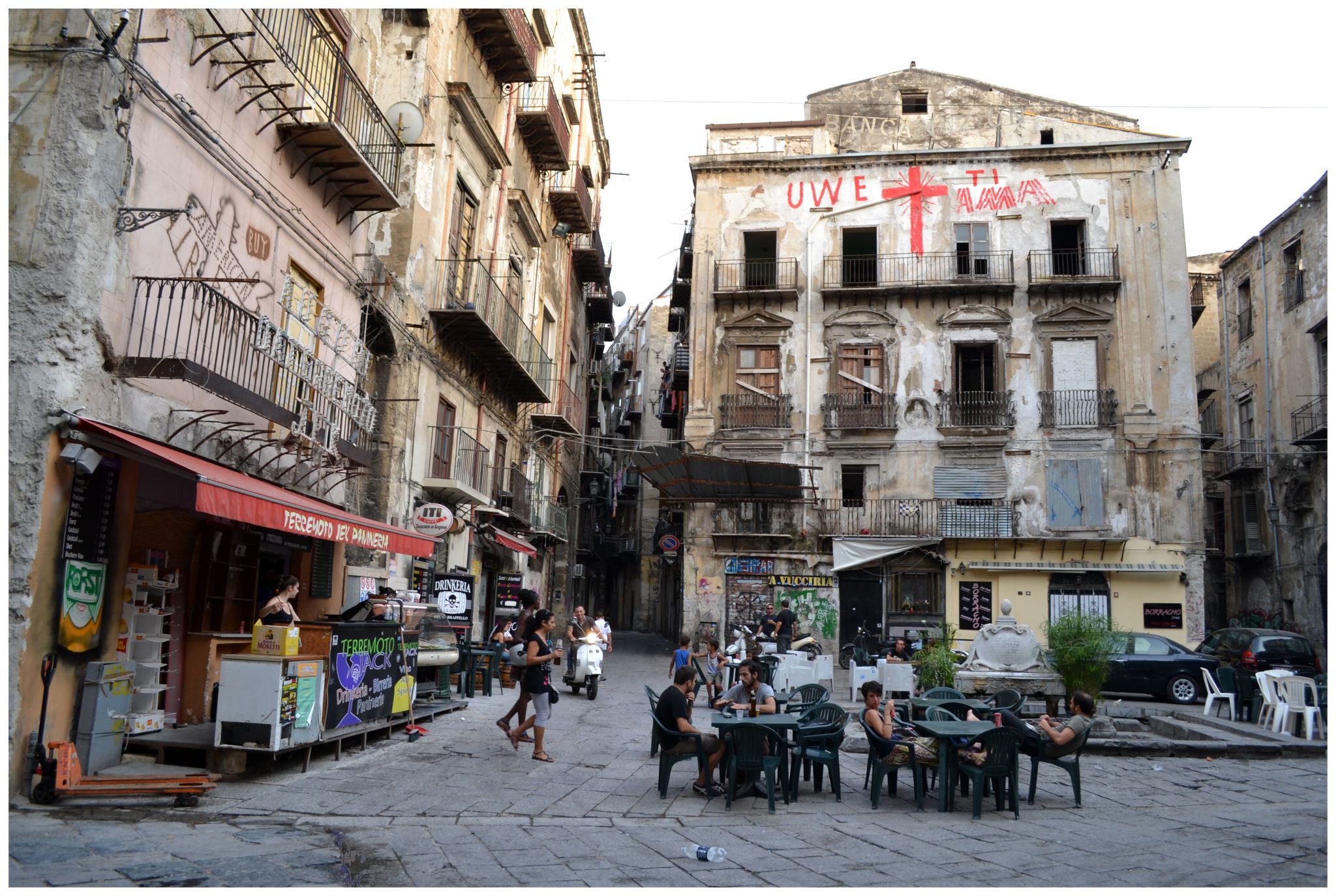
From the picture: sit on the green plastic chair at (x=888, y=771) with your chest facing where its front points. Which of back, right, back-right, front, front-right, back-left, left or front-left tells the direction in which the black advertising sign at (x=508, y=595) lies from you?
back-left

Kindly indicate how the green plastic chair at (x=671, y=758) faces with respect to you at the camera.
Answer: facing to the right of the viewer

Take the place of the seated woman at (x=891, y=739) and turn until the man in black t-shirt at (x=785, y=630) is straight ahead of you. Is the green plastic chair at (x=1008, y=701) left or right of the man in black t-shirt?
right

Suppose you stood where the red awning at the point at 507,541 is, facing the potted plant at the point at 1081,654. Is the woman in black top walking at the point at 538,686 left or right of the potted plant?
right

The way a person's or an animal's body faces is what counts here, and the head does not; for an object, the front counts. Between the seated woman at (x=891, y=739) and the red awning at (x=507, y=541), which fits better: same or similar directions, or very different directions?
same or similar directions

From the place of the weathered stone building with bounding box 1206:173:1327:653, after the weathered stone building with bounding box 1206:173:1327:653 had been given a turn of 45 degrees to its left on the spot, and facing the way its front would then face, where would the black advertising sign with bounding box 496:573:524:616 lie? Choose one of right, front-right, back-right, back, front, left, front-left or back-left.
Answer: front-right

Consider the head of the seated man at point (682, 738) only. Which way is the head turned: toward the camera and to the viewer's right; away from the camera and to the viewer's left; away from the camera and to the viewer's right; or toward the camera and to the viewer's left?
away from the camera and to the viewer's right

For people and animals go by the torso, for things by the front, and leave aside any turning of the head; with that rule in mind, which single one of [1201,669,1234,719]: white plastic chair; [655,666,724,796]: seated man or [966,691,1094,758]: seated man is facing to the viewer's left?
[966,691,1094,758]: seated man

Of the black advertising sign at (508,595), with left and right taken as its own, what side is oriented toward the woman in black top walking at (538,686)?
front

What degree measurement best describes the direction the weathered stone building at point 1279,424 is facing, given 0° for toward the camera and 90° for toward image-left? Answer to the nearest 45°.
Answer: approximately 45°

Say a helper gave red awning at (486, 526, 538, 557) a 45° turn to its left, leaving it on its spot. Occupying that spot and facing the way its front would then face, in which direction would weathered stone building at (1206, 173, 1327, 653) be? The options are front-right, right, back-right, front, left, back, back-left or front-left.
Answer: front

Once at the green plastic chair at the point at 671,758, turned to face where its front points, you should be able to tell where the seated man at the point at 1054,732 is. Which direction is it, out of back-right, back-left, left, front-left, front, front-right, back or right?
front

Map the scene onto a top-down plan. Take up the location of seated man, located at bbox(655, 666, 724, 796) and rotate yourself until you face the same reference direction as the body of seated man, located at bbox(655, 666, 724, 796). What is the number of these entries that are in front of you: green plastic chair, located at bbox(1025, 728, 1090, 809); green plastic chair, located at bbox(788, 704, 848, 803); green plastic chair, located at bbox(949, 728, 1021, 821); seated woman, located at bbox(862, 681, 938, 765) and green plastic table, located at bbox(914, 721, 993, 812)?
5

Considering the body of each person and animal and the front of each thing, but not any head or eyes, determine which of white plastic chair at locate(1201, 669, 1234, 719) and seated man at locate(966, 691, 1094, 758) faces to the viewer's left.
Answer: the seated man

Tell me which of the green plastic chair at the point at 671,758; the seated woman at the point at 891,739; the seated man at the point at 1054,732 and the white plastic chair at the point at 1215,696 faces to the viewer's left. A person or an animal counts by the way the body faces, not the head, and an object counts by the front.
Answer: the seated man at the point at 1054,732

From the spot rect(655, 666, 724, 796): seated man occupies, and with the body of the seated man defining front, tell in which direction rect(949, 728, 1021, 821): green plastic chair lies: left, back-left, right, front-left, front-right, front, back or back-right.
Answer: front

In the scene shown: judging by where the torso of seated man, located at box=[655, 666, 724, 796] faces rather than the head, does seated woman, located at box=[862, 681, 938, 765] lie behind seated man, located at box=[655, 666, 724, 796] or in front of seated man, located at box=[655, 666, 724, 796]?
in front

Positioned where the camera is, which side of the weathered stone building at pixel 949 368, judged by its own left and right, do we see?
front

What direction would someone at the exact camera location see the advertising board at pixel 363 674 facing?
facing the viewer and to the right of the viewer
